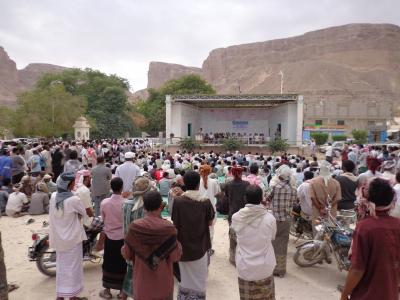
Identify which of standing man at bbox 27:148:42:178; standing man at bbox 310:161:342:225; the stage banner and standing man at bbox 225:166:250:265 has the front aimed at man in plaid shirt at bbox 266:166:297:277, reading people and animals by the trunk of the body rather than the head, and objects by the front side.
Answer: the stage banner

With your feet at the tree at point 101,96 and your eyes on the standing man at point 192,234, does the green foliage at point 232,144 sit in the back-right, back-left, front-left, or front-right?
front-left

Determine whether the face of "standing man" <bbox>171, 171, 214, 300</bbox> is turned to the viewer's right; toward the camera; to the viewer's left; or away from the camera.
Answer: away from the camera

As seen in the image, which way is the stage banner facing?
toward the camera

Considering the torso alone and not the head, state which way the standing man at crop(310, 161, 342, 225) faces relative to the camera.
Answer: away from the camera

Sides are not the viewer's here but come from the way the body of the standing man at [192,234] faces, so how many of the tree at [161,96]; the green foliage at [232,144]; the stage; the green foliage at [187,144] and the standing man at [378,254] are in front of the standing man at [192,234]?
4

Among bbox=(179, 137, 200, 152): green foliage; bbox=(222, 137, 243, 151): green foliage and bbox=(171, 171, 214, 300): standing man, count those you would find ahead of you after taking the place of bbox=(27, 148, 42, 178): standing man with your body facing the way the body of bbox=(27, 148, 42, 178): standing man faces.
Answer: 2

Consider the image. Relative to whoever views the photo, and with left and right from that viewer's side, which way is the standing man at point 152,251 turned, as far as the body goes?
facing away from the viewer

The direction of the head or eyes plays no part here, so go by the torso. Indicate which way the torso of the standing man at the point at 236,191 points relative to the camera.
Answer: away from the camera

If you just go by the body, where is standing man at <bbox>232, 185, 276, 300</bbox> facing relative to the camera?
away from the camera

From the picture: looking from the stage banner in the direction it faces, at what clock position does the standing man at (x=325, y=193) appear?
The standing man is roughly at 12 o'clock from the stage banner.

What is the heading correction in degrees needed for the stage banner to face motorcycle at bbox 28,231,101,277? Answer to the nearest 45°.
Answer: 0° — it already faces it

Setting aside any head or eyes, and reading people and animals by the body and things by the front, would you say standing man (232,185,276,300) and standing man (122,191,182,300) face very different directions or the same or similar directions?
same or similar directions

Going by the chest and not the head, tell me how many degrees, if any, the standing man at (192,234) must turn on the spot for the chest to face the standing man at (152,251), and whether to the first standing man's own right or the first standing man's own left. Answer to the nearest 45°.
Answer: approximately 135° to the first standing man's own left

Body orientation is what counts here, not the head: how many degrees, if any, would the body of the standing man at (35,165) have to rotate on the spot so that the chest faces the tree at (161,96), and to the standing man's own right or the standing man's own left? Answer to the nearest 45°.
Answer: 0° — they already face it

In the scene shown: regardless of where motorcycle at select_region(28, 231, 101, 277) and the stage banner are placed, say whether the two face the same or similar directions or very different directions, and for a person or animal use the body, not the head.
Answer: very different directions

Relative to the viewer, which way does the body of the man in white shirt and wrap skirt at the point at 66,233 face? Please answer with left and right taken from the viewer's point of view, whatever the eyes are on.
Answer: facing away from the viewer and to the right of the viewer
